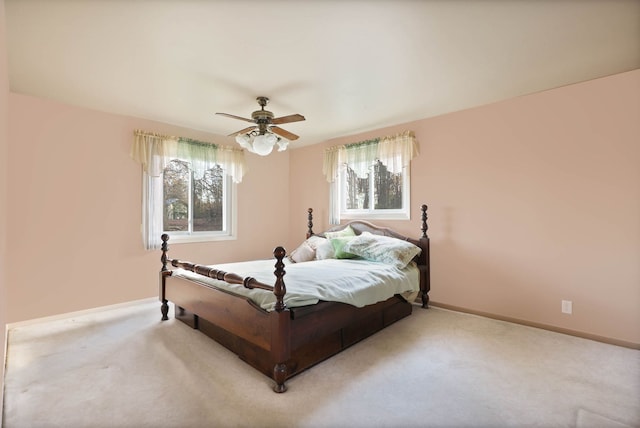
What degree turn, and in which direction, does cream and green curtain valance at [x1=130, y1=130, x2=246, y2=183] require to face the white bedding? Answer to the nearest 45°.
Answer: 0° — it already faces it

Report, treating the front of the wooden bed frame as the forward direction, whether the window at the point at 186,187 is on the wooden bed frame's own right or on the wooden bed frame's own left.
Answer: on the wooden bed frame's own right

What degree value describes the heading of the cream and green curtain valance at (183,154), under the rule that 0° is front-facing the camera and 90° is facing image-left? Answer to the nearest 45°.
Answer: approximately 315°

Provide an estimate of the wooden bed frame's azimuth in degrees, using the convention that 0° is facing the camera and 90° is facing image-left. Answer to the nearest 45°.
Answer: approximately 45°

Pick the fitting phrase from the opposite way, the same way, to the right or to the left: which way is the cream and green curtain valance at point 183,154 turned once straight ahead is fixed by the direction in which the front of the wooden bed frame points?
to the left
